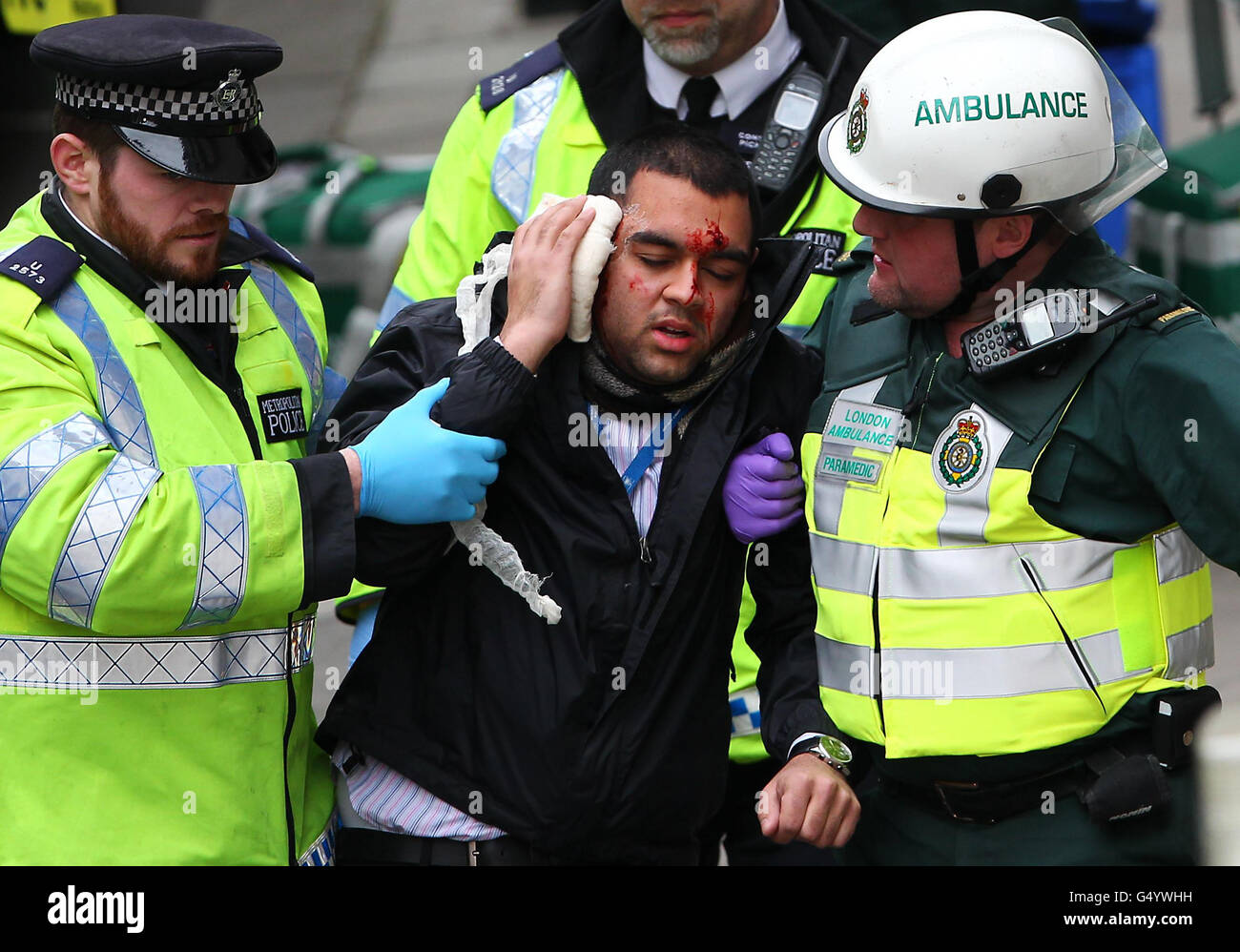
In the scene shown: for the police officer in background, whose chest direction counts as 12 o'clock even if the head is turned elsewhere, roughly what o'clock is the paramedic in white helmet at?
The paramedic in white helmet is roughly at 11 o'clock from the police officer in background.

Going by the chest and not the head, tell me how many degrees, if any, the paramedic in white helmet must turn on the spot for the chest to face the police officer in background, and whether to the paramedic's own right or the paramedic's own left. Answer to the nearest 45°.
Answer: approximately 90° to the paramedic's own right

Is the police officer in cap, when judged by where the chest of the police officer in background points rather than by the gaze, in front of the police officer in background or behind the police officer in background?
in front

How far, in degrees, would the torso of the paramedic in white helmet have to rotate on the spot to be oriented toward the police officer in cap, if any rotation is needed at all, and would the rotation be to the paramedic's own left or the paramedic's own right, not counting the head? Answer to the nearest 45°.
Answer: approximately 45° to the paramedic's own right

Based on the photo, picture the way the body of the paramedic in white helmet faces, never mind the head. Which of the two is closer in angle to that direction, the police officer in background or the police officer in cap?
the police officer in cap

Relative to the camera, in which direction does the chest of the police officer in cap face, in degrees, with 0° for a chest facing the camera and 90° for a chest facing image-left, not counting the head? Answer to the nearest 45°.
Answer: approximately 315°

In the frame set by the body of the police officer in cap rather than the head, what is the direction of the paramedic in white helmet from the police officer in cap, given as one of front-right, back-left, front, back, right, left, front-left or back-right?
front-left
